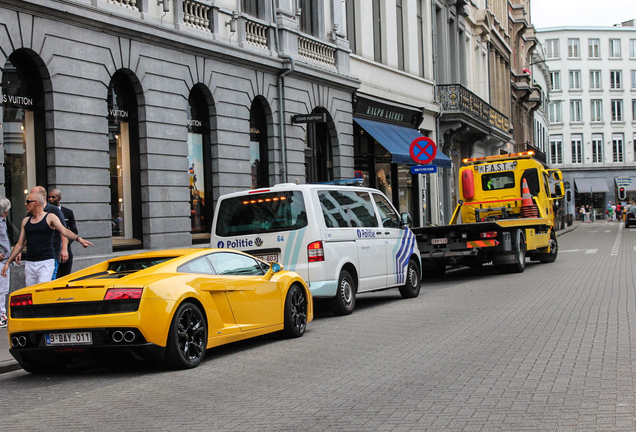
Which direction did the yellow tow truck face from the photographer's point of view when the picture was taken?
facing away from the viewer and to the right of the viewer

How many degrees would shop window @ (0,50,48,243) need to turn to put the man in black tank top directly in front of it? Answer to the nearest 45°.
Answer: approximately 45° to its right

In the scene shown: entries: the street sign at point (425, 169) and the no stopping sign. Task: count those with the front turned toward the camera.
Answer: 2

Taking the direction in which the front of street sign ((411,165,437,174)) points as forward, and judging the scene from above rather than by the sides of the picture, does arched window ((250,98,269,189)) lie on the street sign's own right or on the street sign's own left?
on the street sign's own right

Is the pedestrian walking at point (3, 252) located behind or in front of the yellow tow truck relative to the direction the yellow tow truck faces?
behind

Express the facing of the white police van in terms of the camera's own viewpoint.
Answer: facing away from the viewer and to the right of the viewer

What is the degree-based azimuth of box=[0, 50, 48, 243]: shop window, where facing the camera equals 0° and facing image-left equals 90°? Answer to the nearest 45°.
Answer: approximately 315°

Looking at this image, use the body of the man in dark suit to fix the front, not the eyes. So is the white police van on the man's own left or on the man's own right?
on the man's own left

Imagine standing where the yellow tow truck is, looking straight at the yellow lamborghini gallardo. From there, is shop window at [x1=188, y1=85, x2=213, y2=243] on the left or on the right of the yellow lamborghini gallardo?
right
